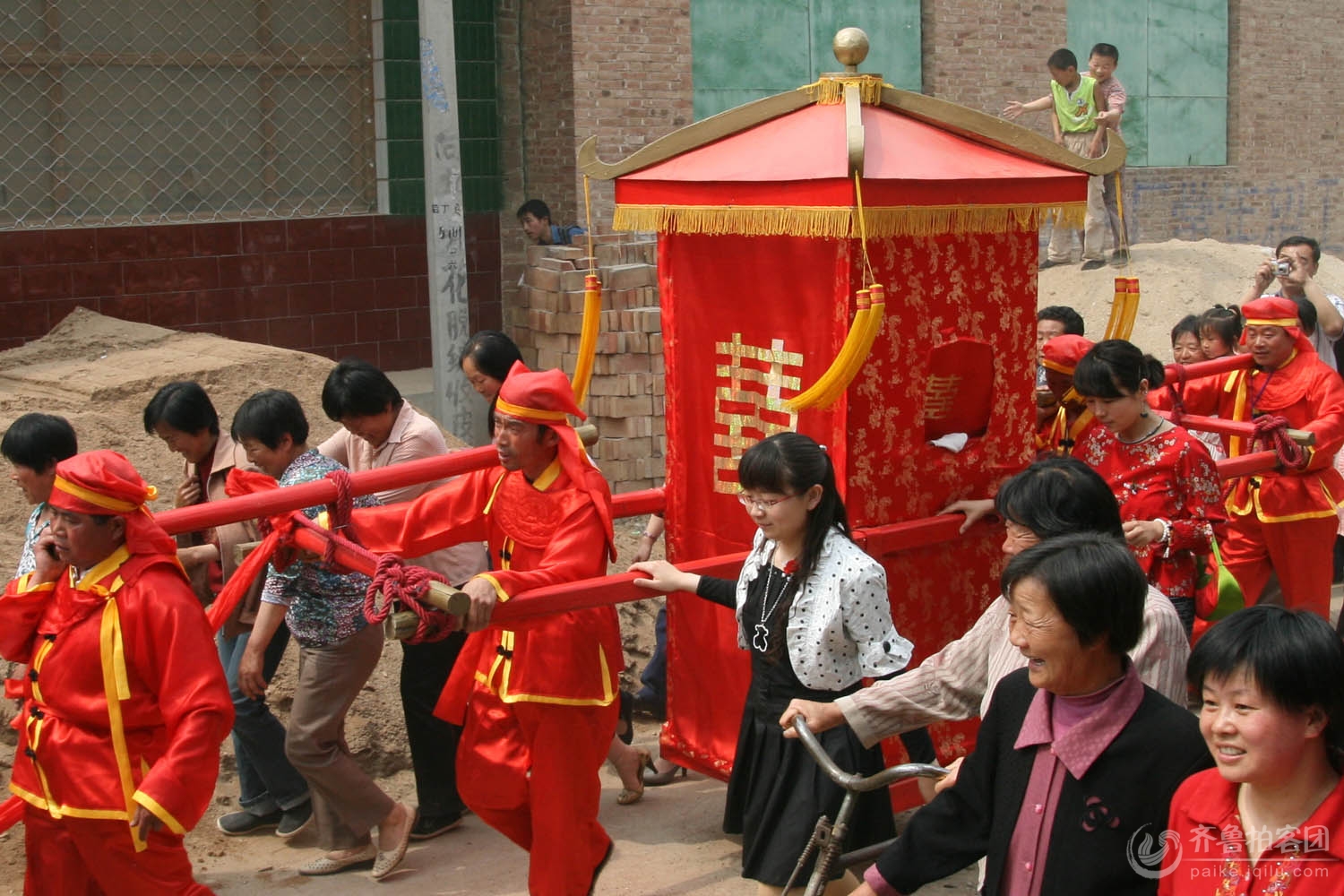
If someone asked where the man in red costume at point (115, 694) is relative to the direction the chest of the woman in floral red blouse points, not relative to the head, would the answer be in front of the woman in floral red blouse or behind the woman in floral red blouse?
in front

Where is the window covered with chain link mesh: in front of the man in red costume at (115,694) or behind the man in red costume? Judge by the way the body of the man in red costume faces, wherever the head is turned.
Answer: behind

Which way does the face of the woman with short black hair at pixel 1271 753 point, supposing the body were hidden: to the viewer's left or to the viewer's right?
to the viewer's left

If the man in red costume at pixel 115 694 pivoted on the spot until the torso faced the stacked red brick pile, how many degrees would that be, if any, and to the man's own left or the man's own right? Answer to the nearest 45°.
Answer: approximately 180°

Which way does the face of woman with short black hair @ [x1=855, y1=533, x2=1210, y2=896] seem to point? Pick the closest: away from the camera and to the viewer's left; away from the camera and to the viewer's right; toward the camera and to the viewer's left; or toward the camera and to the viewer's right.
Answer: toward the camera and to the viewer's left

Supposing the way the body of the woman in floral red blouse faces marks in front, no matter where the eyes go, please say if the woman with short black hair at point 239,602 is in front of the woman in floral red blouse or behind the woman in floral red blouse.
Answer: in front

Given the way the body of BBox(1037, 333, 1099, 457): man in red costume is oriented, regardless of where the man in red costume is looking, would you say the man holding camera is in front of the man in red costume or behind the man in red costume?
behind

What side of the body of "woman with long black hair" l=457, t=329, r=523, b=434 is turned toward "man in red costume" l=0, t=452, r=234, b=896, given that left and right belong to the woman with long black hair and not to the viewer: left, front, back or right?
front

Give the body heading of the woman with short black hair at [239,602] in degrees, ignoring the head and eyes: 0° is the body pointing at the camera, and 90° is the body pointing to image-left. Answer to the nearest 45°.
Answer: approximately 45°
